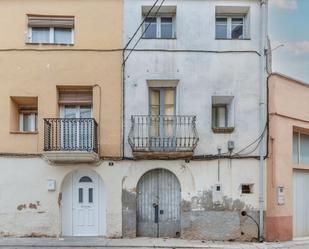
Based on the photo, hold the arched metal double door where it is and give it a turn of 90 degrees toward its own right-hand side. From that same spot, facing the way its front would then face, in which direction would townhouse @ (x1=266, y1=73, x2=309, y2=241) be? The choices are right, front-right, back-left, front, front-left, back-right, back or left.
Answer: back

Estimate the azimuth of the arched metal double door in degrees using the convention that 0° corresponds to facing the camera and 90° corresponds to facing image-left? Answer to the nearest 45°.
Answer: approximately 0°

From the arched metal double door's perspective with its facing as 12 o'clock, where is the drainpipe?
The drainpipe is roughly at 9 o'clock from the arched metal double door.
